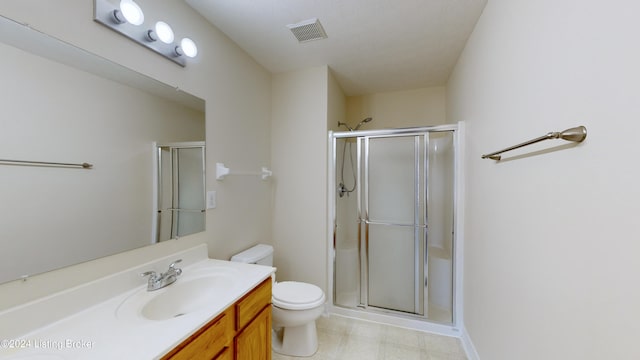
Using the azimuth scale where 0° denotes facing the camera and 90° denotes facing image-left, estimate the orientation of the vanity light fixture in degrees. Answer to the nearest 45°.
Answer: approximately 315°

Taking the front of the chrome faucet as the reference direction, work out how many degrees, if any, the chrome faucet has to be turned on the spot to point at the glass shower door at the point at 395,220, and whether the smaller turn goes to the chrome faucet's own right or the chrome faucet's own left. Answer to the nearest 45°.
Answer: approximately 45° to the chrome faucet's own left

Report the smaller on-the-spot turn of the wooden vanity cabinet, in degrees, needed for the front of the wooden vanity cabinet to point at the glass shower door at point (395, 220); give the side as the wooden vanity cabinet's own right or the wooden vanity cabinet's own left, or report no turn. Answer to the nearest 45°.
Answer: approximately 45° to the wooden vanity cabinet's own left

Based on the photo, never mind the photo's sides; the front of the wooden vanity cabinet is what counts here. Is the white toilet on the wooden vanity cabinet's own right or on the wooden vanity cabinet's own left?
on the wooden vanity cabinet's own left

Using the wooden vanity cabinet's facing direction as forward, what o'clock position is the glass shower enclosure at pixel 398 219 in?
The glass shower enclosure is roughly at 10 o'clock from the wooden vanity cabinet.
